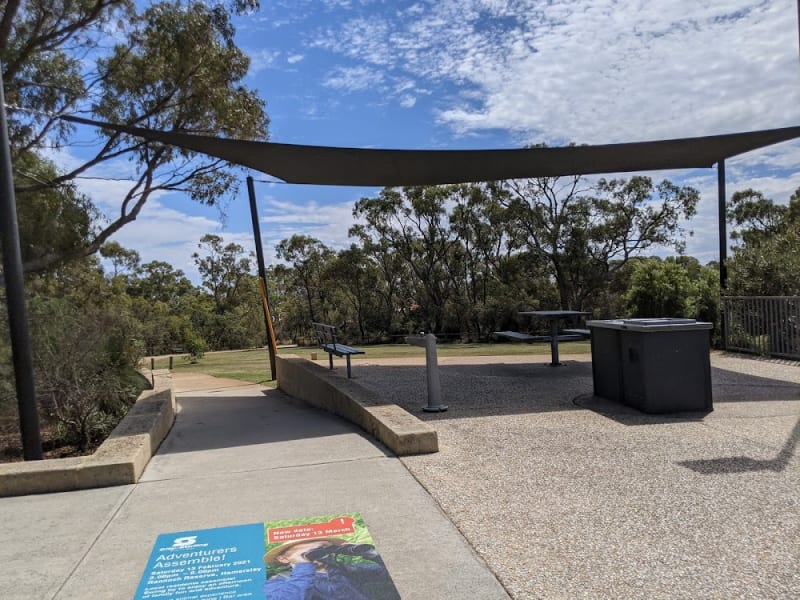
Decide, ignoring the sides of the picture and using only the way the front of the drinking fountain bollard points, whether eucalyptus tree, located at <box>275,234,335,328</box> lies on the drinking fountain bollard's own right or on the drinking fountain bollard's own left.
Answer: on the drinking fountain bollard's own right

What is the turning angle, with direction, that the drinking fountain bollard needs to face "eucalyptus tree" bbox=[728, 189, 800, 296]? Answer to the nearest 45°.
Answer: approximately 135° to its right

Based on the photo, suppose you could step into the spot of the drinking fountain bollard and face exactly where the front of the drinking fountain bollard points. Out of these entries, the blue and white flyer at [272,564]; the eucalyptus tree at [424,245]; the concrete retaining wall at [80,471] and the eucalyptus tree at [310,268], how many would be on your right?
2

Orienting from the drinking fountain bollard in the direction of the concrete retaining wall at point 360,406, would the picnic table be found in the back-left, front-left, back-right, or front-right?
back-right

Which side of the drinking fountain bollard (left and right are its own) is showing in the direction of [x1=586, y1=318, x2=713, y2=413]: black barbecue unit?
back

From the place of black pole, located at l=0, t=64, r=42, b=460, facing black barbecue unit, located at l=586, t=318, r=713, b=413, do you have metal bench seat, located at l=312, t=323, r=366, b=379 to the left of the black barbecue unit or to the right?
left

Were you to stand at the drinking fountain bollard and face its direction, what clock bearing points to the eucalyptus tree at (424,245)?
The eucalyptus tree is roughly at 3 o'clock from the drinking fountain bollard.

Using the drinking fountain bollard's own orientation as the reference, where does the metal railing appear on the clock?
The metal railing is roughly at 5 o'clock from the drinking fountain bollard.

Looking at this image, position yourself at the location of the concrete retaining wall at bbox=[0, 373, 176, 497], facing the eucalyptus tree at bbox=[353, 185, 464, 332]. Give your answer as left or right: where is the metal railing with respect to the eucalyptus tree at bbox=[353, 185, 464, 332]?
right

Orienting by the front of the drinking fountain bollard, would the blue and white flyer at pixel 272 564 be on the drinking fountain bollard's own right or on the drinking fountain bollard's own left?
on the drinking fountain bollard's own left

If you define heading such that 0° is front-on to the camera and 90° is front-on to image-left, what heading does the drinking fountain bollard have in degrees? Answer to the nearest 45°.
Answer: approximately 90°

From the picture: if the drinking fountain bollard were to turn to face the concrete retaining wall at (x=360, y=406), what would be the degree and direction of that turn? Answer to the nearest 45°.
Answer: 0° — it already faces it

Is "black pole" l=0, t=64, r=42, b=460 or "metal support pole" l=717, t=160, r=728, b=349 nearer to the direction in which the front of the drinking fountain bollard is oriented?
the black pole
